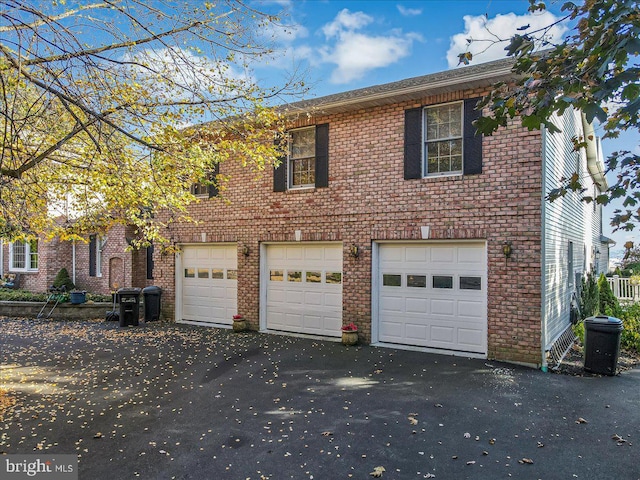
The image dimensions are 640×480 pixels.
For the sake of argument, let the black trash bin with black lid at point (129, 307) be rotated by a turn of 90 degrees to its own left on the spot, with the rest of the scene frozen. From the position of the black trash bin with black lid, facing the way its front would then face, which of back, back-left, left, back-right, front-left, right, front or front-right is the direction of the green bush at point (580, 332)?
front-right

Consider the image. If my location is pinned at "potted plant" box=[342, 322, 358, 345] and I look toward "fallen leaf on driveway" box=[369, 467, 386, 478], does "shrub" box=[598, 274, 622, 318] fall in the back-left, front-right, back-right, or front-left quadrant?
back-left

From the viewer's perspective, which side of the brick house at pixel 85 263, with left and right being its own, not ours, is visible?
front

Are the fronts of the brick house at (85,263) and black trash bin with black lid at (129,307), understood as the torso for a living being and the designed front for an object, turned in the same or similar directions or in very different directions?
same or similar directions

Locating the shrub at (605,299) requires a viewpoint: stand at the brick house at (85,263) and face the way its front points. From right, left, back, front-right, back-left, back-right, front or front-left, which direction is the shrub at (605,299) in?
front-left

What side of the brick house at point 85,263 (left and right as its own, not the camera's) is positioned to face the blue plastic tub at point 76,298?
front

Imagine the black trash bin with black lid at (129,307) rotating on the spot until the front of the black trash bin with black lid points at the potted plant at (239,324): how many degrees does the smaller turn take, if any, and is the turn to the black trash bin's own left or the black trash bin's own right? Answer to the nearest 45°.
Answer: approximately 45° to the black trash bin's own left

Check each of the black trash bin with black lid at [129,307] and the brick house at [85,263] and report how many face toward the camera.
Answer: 2

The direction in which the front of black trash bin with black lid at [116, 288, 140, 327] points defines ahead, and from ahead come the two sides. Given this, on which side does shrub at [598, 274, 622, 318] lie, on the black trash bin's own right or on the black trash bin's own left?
on the black trash bin's own left

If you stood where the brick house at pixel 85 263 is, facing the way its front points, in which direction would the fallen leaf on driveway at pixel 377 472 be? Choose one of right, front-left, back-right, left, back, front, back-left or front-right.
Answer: front

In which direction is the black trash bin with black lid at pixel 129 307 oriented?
toward the camera

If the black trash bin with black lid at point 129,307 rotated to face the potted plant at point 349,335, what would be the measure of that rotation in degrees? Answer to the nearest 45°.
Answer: approximately 45° to its left

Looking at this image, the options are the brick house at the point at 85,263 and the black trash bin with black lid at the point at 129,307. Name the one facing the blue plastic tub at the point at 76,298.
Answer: the brick house
